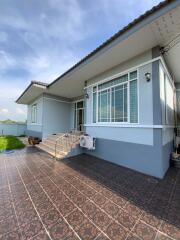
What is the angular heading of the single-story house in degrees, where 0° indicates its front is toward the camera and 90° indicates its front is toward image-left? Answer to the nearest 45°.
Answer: approximately 45°

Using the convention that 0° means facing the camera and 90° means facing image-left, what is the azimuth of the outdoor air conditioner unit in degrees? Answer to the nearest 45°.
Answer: approximately 45°
